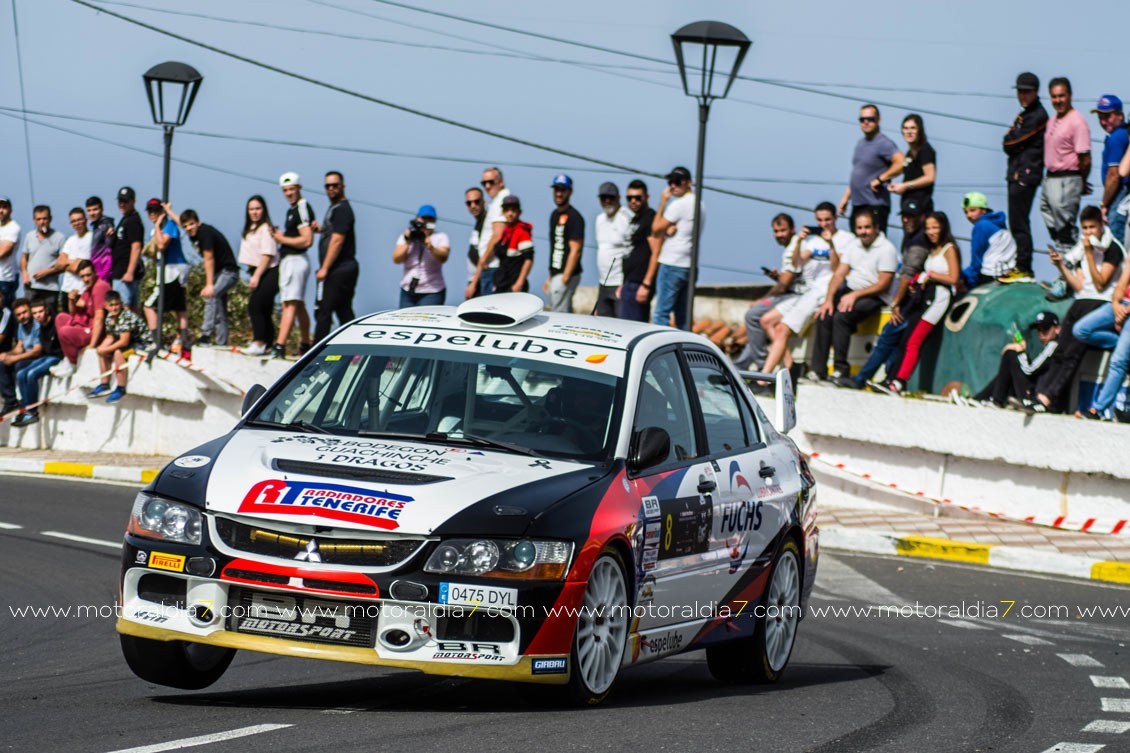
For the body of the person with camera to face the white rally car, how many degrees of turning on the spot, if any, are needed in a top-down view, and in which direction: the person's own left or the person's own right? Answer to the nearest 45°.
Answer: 0° — they already face it

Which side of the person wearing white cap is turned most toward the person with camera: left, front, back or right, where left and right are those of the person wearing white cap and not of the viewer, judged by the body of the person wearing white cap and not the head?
left

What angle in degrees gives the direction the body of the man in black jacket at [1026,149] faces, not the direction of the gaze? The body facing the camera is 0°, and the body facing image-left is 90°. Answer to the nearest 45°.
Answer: approximately 45°

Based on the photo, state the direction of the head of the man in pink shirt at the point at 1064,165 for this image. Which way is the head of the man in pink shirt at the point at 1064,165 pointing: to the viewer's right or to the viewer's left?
to the viewer's left

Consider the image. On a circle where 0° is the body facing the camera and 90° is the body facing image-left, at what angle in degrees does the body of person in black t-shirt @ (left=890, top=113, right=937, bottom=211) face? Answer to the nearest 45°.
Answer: approximately 45°

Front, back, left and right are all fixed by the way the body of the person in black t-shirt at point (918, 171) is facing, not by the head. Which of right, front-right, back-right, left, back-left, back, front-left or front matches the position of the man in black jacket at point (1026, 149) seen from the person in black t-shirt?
back-left

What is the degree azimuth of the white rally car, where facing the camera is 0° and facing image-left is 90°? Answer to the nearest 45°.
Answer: approximately 45°
